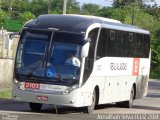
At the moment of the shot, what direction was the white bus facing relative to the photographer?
facing the viewer and to the left of the viewer
